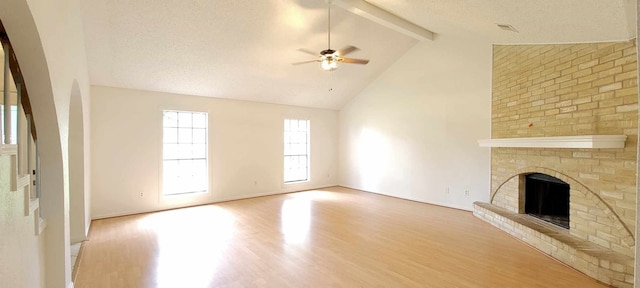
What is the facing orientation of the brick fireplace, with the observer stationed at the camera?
facing the viewer and to the left of the viewer

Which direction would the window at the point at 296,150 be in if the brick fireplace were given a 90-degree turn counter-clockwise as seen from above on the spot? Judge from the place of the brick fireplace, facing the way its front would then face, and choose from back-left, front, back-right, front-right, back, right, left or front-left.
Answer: back-right

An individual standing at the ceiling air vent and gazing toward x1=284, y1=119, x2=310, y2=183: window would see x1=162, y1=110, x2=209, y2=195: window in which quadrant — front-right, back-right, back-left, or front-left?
front-left

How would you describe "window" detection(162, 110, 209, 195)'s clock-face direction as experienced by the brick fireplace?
The window is roughly at 1 o'clock from the brick fireplace.
